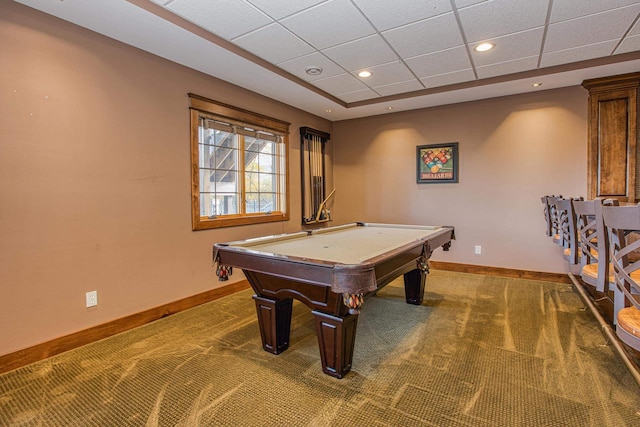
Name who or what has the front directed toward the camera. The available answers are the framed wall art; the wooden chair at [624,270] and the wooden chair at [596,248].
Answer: the framed wall art

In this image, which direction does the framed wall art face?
toward the camera

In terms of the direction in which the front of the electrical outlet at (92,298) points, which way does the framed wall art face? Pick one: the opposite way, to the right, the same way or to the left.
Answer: to the right

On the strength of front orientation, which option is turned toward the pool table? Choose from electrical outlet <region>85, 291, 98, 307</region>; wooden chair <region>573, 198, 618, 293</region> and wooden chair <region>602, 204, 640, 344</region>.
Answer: the electrical outlet

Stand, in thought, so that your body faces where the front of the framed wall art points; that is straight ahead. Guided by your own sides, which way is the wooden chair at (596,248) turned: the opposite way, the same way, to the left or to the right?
to the left

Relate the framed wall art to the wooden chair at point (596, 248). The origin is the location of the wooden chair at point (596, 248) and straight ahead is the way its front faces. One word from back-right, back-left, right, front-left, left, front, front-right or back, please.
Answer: left

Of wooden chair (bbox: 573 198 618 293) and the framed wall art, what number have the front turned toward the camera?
1

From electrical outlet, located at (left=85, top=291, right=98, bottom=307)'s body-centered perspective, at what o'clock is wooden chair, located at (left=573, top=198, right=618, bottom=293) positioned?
The wooden chair is roughly at 12 o'clock from the electrical outlet.

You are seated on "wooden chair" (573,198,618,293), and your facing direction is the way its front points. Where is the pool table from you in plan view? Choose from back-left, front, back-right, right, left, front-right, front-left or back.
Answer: back

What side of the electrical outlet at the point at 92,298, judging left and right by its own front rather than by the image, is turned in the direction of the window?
left

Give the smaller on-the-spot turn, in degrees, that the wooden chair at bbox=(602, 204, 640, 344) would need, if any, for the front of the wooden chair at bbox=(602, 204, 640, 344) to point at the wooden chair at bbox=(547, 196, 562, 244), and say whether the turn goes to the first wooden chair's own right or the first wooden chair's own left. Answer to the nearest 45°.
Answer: approximately 45° to the first wooden chair's own left

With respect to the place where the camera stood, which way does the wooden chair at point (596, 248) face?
facing away from the viewer and to the right of the viewer

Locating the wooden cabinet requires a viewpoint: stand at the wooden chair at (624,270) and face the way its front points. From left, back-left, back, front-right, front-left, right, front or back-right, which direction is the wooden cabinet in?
front-left

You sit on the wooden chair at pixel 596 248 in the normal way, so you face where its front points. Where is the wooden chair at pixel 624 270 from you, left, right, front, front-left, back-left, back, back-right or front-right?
back-right

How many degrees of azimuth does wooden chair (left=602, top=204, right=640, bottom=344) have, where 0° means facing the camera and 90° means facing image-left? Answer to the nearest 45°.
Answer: approximately 225°

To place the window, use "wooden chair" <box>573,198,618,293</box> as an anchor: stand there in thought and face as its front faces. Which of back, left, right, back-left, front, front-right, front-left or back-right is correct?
back-left

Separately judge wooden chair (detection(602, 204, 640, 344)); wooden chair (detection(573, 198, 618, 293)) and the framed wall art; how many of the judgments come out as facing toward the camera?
1

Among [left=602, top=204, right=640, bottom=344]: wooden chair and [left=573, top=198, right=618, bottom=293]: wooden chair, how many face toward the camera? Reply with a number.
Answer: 0
